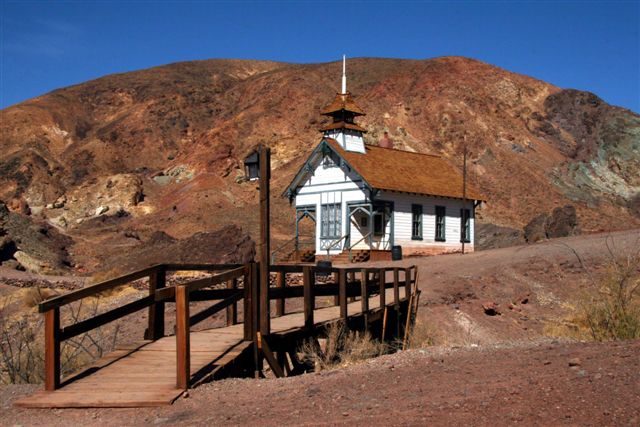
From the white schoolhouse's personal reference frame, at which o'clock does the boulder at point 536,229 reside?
The boulder is roughly at 6 o'clock from the white schoolhouse.

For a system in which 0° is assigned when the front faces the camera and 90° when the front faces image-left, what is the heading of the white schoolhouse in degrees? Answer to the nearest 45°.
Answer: approximately 45°

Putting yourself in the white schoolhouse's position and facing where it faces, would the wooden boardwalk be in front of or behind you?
in front

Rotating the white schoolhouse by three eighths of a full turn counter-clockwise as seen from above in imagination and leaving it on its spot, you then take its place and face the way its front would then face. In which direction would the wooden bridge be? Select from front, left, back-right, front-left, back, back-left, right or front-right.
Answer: right

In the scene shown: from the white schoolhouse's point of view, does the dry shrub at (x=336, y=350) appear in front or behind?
in front

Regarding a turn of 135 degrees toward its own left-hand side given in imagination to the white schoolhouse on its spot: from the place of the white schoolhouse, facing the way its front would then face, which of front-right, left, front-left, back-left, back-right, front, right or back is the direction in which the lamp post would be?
right

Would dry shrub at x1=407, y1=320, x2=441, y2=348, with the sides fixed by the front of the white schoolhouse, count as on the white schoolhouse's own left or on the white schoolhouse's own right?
on the white schoolhouse's own left
